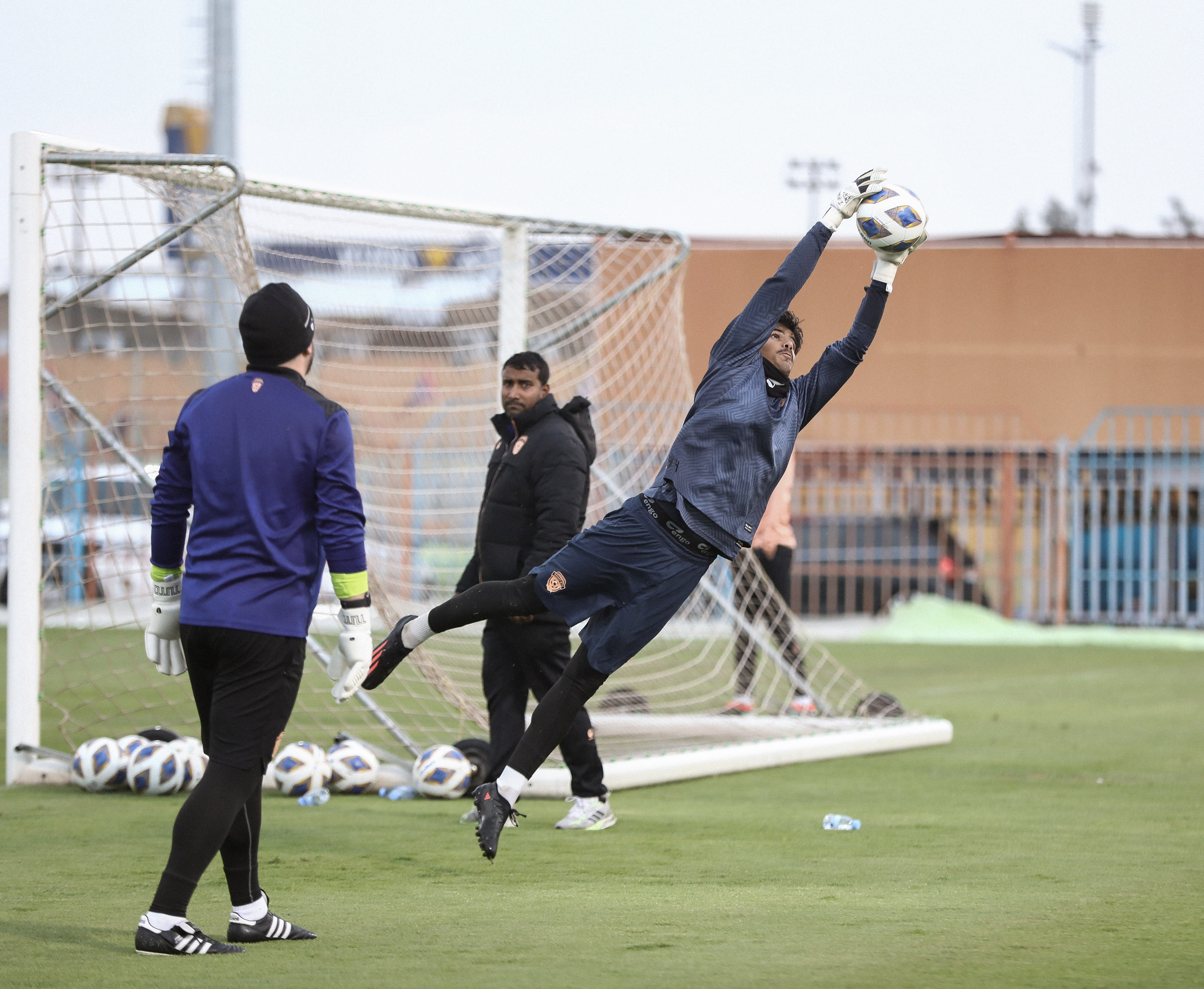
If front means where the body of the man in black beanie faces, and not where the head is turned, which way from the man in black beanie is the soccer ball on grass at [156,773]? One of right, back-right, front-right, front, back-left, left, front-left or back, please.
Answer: front-left

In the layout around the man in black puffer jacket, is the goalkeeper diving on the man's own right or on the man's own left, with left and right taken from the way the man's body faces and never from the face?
on the man's own left

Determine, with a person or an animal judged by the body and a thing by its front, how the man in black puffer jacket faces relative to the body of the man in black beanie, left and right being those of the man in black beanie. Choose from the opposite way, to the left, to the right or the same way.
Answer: the opposite way

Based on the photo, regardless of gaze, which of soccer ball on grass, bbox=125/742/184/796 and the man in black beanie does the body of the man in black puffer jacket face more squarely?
the man in black beanie

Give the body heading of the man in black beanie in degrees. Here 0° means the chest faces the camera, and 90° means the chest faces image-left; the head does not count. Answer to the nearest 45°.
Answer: approximately 225°

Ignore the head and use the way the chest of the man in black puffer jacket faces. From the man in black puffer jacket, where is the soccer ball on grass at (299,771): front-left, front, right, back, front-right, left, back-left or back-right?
right

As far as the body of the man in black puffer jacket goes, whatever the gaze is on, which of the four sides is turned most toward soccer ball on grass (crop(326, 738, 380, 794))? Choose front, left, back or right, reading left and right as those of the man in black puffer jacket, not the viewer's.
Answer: right
